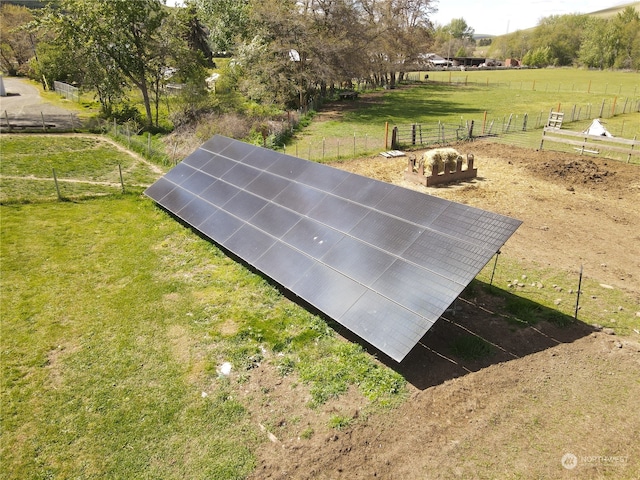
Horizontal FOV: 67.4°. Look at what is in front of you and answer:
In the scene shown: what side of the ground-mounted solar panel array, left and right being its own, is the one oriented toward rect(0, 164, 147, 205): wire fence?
right

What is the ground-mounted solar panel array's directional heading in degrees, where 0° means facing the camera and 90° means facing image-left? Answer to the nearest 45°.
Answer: approximately 45°

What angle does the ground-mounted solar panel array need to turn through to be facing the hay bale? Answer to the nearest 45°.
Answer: approximately 135° to its right

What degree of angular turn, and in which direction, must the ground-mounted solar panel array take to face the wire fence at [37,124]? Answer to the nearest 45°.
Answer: approximately 90° to its right

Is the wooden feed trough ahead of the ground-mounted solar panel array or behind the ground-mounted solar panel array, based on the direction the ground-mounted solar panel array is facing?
behind

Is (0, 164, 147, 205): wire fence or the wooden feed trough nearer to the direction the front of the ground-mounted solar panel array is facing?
the wire fence

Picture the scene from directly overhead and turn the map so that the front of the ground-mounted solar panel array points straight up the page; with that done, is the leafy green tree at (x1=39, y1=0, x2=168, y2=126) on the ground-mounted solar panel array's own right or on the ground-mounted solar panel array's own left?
on the ground-mounted solar panel array's own right
